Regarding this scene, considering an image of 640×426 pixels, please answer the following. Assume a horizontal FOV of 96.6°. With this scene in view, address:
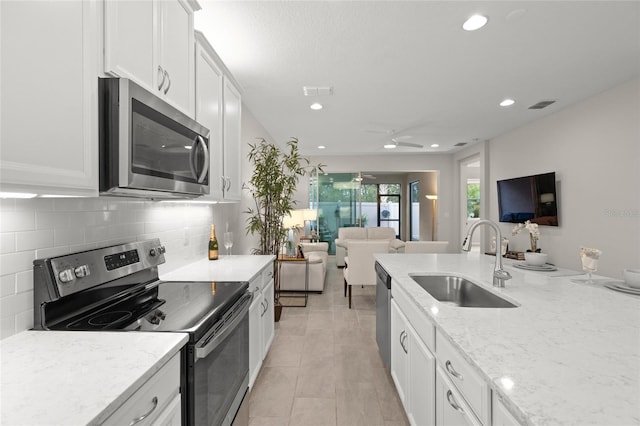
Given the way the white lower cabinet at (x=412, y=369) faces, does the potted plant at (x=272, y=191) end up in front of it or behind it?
in front

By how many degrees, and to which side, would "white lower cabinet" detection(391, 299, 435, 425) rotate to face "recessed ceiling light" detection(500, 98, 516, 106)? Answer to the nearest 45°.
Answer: approximately 135° to its right

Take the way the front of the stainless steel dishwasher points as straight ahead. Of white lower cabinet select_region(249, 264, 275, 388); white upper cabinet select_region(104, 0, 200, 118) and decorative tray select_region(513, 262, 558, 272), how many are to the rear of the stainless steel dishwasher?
1

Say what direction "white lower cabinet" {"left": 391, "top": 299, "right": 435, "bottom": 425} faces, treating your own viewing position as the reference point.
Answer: facing to the left of the viewer

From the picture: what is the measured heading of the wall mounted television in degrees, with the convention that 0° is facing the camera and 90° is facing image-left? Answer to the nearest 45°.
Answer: approximately 45°

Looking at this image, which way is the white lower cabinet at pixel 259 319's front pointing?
to the viewer's right

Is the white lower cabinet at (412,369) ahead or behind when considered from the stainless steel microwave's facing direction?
ahead

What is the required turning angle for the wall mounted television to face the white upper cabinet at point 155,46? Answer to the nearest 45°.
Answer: approximately 45° to its left

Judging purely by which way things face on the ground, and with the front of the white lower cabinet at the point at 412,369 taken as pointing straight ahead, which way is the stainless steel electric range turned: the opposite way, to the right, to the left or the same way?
the opposite way

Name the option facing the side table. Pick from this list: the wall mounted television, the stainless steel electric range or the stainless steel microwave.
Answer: the wall mounted television

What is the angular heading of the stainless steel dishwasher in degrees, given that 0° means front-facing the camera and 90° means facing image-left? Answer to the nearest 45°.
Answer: approximately 90°
